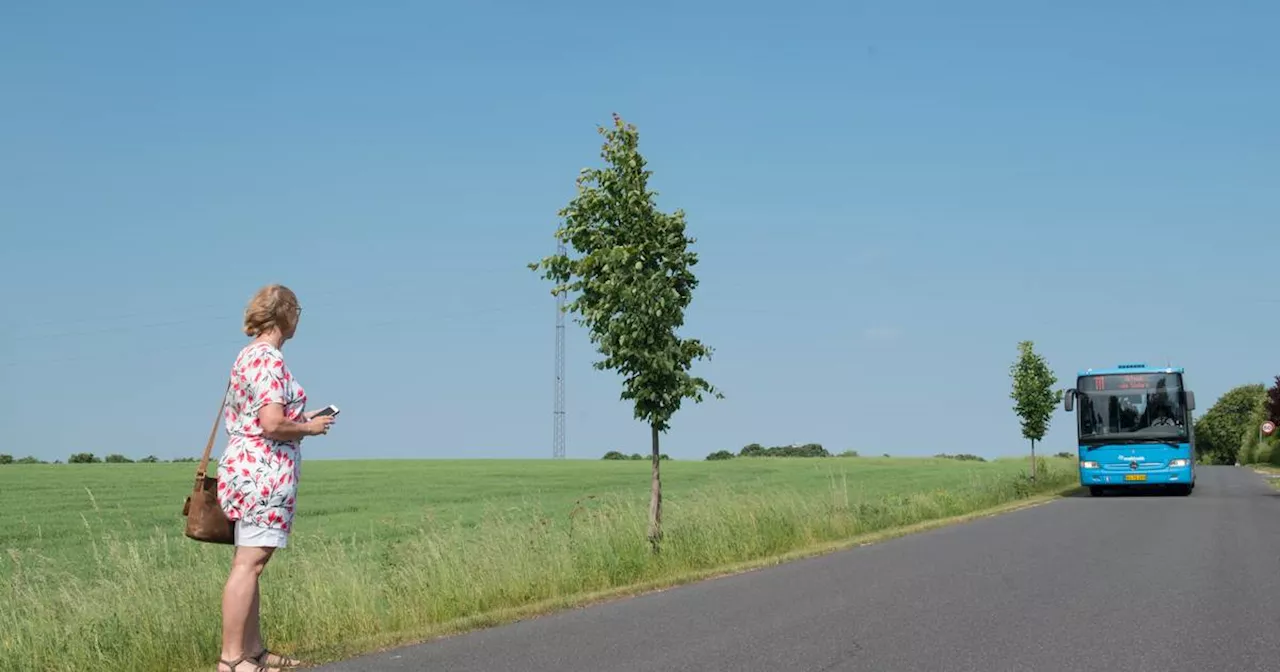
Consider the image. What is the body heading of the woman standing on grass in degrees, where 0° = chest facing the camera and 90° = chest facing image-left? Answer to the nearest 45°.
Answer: approximately 270°

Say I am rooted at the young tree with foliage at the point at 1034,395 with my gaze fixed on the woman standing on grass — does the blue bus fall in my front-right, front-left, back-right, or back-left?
front-left

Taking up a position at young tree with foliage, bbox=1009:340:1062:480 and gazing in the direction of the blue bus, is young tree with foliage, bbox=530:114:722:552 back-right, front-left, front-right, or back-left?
front-right

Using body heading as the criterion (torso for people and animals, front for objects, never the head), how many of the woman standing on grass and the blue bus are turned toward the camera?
1

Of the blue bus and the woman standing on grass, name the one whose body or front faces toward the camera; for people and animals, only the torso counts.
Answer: the blue bus

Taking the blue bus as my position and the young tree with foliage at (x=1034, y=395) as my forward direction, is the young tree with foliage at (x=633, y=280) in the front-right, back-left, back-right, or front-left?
back-left

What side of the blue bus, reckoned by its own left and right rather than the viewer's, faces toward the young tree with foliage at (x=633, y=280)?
front

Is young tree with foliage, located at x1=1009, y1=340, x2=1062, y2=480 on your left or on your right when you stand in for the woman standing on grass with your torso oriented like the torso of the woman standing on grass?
on your left

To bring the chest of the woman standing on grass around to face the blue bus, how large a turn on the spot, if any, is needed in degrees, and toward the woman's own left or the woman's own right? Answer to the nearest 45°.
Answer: approximately 45° to the woman's own left

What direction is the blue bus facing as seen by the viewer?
toward the camera

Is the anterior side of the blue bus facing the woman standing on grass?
yes

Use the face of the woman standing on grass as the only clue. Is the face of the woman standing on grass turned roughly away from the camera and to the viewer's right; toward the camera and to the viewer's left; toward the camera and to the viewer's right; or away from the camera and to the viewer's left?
away from the camera and to the viewer's right

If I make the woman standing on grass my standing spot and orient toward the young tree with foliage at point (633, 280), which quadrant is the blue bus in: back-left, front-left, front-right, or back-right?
front-right
